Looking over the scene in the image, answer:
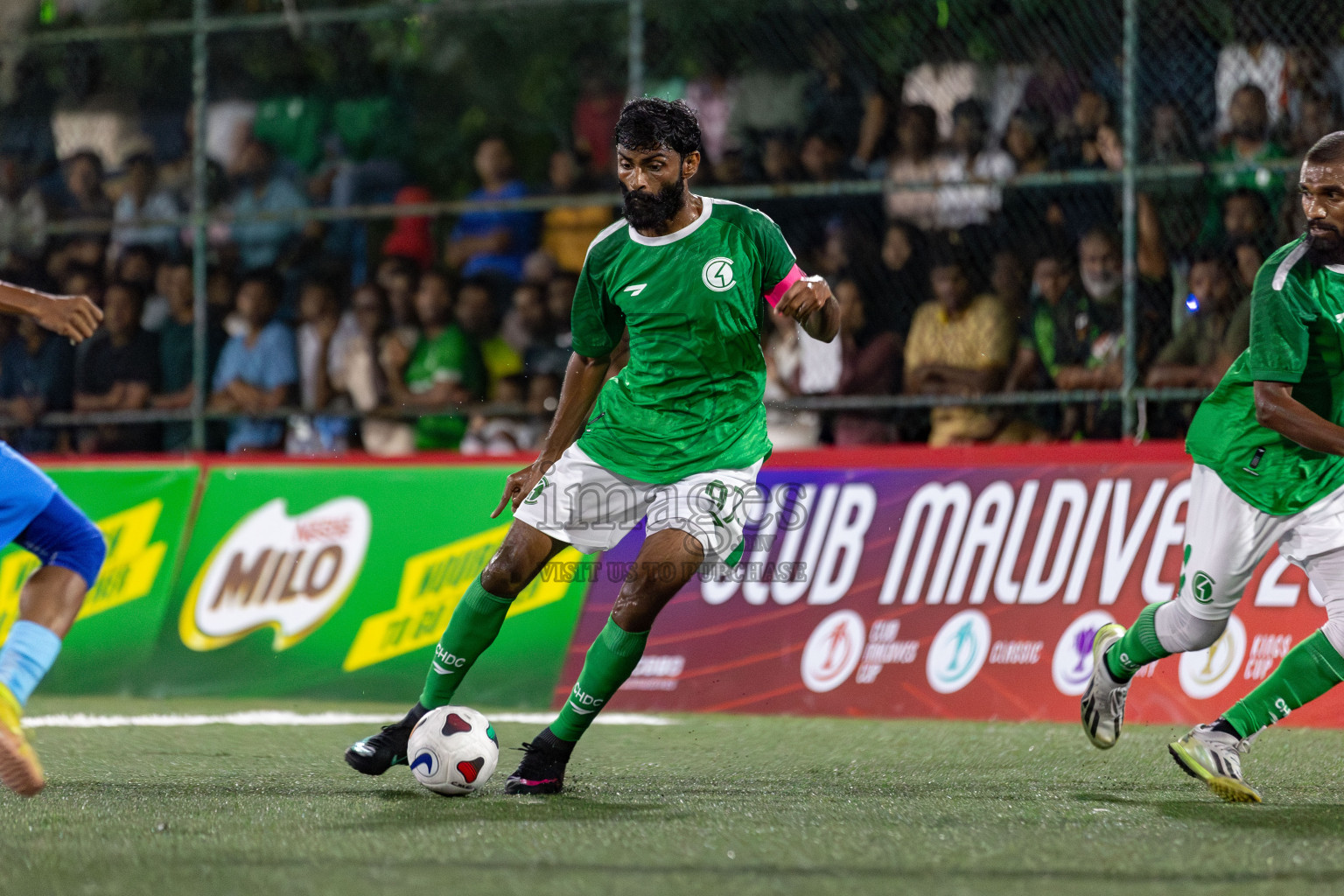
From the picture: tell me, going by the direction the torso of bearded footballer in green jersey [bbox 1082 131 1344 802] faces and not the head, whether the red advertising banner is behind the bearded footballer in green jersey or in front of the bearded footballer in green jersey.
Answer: behind

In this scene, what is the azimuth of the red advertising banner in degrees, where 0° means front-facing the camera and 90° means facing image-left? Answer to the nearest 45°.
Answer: approximately 0°

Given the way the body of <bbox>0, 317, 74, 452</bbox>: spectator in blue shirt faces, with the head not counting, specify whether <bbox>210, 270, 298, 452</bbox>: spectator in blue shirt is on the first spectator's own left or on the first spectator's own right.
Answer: on the first spectator's own left

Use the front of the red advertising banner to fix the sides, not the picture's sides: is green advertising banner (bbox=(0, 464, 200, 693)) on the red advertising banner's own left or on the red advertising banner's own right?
on the red advertising banner's own right
